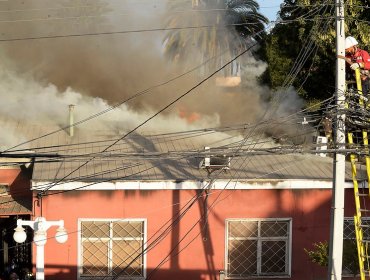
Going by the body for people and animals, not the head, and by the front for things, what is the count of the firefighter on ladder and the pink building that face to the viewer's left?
1

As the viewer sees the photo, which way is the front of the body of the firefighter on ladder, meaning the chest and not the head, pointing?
to the viewer's left

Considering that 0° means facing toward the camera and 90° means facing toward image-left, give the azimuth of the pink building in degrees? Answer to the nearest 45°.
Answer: approximately 0°

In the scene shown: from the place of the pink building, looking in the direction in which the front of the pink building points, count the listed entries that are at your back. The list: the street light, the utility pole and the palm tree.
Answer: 1

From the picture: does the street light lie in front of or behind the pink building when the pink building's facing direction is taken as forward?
in front

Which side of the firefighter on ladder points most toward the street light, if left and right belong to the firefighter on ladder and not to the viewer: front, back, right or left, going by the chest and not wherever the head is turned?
front

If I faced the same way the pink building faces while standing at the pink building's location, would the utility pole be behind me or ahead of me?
ahead

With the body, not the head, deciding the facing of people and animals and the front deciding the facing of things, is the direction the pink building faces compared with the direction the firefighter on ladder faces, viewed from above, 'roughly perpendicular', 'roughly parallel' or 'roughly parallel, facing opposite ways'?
roughly perpendicular
